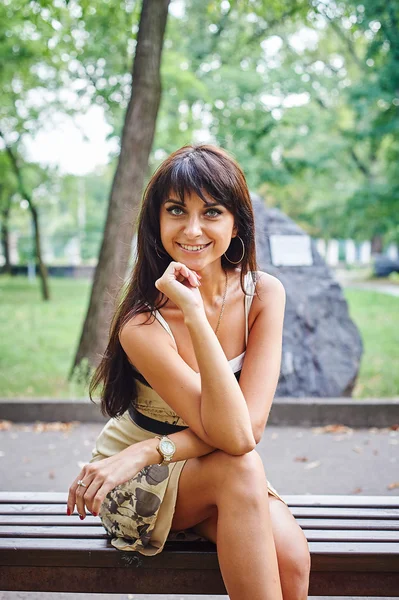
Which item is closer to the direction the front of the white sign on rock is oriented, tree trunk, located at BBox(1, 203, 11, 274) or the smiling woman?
the smiling woman

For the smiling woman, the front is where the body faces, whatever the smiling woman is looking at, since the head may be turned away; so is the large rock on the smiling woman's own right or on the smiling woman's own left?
on the smiling woman's own left

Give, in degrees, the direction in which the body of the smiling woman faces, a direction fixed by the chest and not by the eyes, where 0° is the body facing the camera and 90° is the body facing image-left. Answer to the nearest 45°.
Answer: approximately 315°

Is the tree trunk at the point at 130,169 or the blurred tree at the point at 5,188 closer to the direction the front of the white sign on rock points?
the tree trunk

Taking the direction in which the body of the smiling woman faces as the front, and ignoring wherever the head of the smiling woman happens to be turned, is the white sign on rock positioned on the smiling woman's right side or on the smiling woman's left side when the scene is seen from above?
on the smiling woman's left side

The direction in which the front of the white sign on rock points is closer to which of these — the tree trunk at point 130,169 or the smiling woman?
the smiling woman
